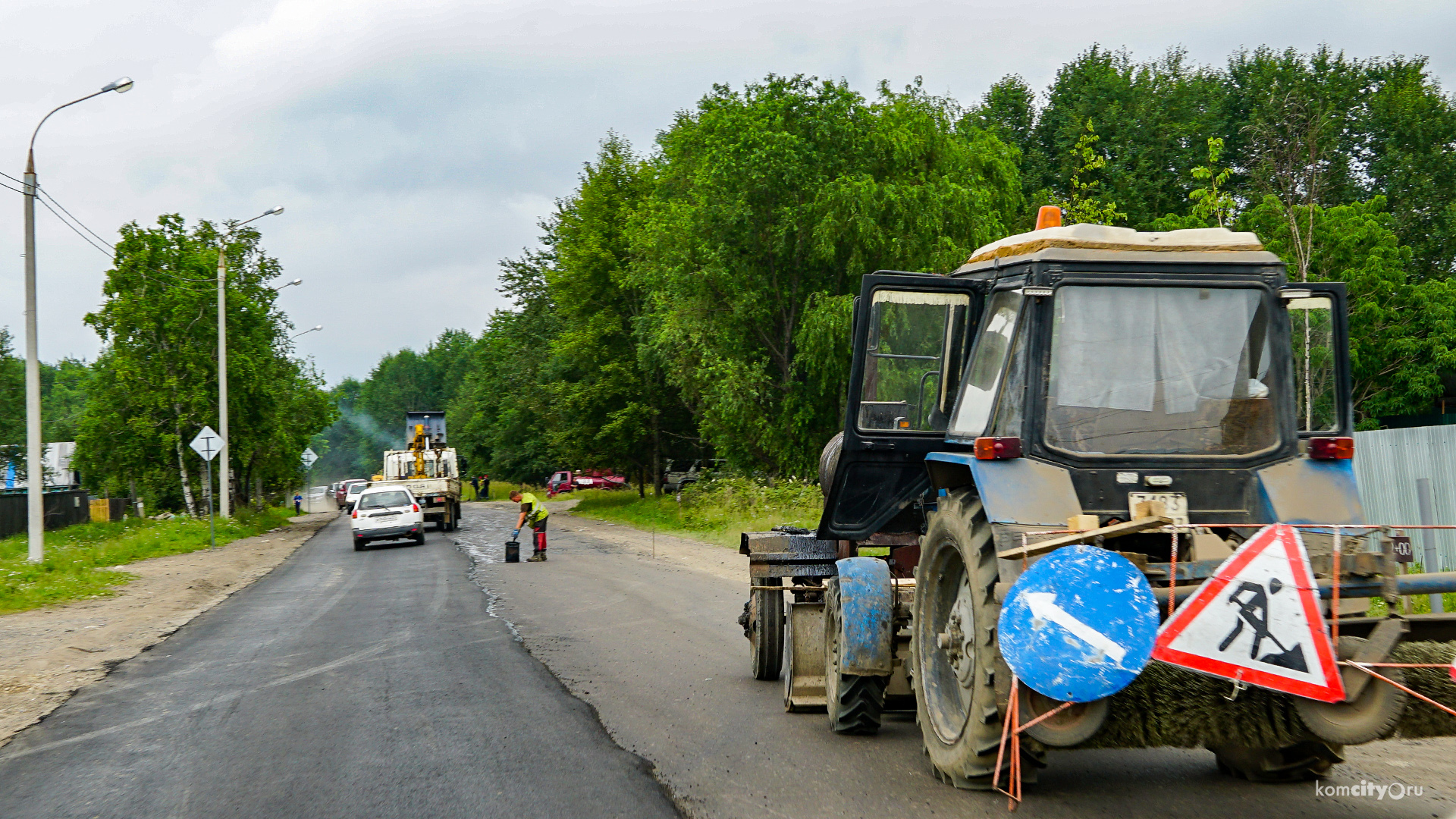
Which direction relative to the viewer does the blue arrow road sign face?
toward the camera

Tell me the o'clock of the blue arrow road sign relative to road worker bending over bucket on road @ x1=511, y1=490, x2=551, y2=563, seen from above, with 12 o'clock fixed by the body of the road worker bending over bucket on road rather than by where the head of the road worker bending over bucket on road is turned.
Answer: The blue arrow road sign is roughly at 9 o'clock from the road worker bending over bucket on road.

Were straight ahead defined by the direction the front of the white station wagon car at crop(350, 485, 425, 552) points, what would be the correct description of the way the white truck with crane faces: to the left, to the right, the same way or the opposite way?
the same way

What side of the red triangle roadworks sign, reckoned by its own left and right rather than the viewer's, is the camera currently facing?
front

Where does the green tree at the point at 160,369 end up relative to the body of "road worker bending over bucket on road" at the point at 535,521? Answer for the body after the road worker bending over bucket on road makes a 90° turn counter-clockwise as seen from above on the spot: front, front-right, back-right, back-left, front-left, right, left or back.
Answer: back-right

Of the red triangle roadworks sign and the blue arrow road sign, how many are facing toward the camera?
2

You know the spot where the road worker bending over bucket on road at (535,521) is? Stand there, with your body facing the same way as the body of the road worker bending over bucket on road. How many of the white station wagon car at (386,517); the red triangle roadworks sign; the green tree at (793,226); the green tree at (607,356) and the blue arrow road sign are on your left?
2

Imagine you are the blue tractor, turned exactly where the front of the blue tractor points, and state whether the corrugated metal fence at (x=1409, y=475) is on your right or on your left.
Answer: on your right

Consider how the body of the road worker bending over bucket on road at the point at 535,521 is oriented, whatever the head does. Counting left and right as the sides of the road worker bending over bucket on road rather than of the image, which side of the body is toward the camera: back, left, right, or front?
left
